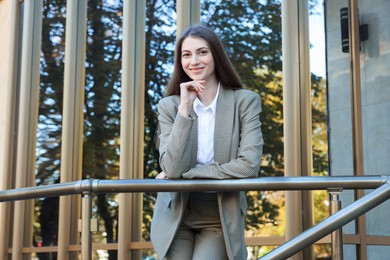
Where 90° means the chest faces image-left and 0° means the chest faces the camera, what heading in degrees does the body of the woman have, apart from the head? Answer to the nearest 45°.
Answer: approximately 0°
